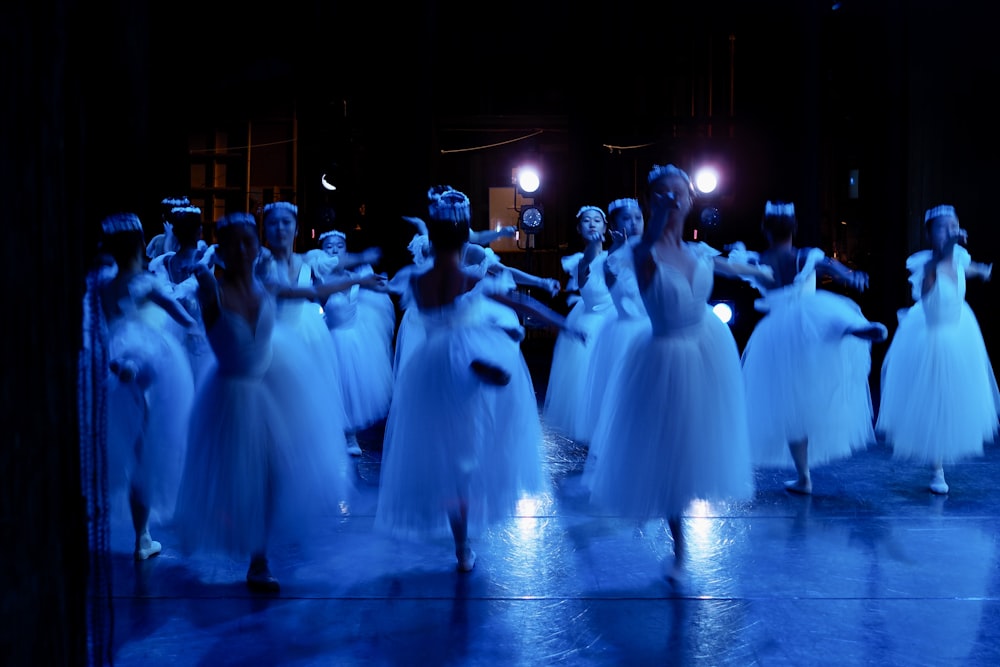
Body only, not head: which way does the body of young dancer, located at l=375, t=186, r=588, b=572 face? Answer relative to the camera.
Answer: away from the camera

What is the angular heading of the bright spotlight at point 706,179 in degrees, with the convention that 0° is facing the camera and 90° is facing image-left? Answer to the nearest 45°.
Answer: approximately 0°

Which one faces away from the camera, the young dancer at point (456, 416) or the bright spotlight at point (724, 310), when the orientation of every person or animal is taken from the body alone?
the young dancer

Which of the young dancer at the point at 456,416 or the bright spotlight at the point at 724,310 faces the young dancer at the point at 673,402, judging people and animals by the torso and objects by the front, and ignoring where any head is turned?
the bright spotlight

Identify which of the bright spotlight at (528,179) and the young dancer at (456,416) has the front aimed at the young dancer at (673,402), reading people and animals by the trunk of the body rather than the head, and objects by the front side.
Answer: the bright spotlight

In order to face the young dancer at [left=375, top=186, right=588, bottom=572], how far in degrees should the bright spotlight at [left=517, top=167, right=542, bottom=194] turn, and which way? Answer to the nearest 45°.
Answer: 0° — it already faces them

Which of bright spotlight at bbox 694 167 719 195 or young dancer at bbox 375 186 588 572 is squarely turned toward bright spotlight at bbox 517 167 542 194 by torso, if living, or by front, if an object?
the young dancer
